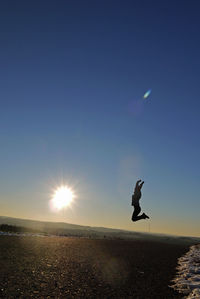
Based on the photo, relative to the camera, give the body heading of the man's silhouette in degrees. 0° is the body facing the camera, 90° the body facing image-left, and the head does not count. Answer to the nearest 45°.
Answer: approximately 90°
